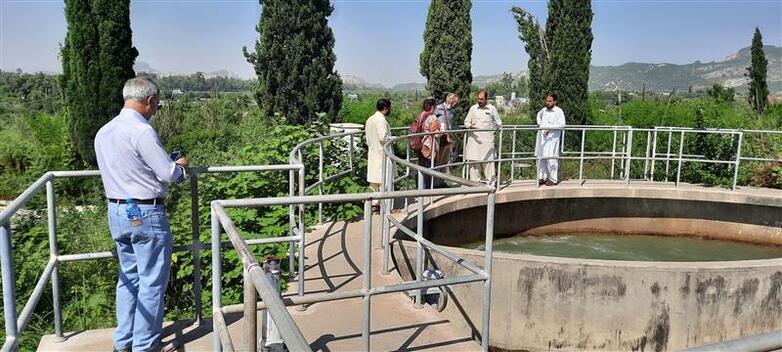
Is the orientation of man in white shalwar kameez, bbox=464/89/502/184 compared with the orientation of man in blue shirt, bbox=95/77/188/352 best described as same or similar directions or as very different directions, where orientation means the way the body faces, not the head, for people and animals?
very different directions

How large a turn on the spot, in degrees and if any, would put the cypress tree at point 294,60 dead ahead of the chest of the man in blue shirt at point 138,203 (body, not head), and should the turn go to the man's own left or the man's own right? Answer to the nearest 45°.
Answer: approximately 45° to the man's own left

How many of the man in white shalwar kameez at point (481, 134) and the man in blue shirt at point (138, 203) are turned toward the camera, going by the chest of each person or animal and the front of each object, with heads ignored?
1

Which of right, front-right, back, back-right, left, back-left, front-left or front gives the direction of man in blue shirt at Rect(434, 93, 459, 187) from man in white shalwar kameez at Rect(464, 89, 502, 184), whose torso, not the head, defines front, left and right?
front-right

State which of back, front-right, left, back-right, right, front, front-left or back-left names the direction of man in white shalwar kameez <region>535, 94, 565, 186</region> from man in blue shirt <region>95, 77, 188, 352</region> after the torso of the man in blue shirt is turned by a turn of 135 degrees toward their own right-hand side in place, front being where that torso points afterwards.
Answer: back-left

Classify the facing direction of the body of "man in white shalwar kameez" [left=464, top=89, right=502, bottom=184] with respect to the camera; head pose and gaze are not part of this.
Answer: toward the camera

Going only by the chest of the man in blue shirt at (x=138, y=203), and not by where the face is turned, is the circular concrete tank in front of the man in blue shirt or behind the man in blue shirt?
in front

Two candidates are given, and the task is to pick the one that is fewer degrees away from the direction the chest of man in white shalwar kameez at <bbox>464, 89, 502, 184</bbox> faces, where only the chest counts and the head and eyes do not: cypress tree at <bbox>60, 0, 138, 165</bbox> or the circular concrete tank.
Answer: the circular concrete tank

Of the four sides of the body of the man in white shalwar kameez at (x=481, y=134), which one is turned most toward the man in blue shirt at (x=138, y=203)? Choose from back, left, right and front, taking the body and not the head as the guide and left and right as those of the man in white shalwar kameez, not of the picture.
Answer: front

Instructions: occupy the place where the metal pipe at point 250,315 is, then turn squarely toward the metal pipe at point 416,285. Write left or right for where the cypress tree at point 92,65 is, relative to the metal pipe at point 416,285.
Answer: left

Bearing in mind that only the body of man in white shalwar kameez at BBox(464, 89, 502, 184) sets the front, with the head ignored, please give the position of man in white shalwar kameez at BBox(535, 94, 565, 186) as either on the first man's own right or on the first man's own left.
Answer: on the first man's own left

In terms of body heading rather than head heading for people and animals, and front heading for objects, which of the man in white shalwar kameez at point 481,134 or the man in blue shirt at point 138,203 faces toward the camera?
the man in white shalwar kameez

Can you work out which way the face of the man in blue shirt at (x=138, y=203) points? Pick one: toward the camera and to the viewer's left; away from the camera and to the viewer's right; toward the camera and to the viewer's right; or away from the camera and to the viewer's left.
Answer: away from the camera and to the viewer's right

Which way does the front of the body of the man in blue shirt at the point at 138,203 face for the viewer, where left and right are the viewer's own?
facing away from the viewer and to the right of the viewer

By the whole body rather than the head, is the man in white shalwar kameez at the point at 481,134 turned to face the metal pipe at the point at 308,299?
yes

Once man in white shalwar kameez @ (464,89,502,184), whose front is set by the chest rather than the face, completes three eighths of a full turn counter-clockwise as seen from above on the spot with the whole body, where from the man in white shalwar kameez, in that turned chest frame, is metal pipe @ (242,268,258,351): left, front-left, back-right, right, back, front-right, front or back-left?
back-right
